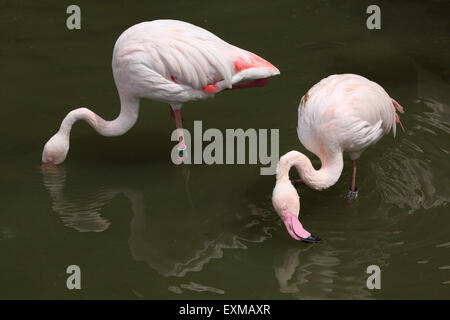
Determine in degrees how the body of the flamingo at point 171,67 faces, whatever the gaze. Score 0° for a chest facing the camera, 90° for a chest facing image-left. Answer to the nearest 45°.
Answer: approximately 90°

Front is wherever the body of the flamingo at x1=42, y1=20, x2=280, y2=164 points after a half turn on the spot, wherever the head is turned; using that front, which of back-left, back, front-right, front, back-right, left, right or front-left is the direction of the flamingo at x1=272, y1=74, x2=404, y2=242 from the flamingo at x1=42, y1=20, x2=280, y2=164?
front-right
